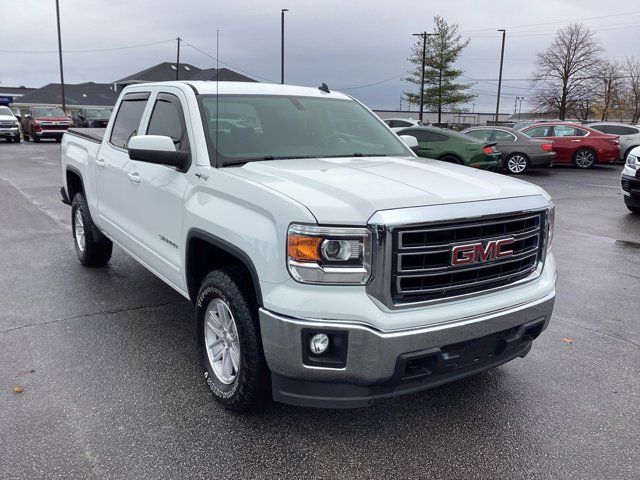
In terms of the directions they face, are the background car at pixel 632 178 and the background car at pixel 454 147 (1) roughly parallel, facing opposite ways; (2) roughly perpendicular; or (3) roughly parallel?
roughly perpendicular

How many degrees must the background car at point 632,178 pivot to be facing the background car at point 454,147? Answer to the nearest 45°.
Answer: approximately 90° to its right

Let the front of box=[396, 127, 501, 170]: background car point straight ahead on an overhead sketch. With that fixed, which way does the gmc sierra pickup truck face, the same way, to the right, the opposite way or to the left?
the opposite way

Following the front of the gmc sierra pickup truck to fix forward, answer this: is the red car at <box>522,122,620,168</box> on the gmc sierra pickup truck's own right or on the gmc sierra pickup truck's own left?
on the gmc sierra pickup truck's own left

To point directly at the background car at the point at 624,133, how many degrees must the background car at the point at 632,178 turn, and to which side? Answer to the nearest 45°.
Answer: approximately 135° to its right

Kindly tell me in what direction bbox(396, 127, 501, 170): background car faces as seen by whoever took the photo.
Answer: facing away from the viewer and to the left of the viewer

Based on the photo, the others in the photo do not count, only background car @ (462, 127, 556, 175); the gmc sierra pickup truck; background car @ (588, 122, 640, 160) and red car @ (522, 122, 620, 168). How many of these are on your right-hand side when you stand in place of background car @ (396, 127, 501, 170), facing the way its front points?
3

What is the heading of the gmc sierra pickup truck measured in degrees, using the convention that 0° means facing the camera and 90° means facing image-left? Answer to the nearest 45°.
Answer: approximately 315°

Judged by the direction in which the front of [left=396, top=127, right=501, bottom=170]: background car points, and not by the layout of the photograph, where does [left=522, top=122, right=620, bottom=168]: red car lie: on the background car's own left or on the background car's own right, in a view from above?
on the background car's own right

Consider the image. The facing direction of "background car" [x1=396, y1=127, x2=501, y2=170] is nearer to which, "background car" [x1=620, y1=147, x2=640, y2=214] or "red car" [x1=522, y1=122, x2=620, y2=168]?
the red car

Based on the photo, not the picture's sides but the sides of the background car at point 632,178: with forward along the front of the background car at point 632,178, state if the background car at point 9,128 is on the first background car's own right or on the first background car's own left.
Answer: on the first background car's own right

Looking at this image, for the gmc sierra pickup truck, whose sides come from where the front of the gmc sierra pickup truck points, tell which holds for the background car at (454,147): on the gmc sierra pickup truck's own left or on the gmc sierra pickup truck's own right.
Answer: on the gmc sierra pickup truck's own left
